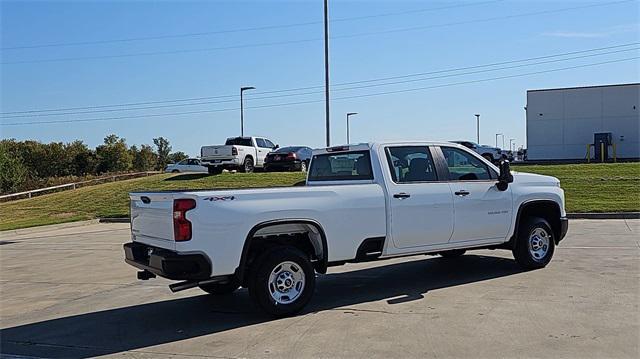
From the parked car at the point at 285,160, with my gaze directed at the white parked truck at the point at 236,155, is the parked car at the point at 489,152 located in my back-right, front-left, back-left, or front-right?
back-right

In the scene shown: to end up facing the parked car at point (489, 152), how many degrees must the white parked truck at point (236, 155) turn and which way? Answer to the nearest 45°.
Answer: approximately 45° to its right

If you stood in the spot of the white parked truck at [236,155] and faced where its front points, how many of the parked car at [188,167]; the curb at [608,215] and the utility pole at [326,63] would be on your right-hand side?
2

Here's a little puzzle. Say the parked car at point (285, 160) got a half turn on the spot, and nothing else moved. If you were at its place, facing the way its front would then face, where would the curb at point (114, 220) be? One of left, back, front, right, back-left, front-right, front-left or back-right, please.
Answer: front

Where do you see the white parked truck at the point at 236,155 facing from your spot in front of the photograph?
facing away from the viewer and to the right of the viewer

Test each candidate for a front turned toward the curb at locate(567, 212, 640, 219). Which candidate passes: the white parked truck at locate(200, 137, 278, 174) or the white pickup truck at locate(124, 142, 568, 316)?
the white pickup truck

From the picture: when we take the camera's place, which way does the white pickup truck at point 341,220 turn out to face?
facing away from the viewer and to the right of the viewer

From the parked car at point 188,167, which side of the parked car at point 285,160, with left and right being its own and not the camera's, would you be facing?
left

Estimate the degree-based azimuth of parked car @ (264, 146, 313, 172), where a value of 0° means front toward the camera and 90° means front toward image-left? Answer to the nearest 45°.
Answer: approximately 225°

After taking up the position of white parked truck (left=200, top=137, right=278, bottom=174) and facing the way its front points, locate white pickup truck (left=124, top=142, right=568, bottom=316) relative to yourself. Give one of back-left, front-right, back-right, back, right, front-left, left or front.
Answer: back-right

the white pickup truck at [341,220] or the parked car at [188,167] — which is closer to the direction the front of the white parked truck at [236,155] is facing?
the parked car

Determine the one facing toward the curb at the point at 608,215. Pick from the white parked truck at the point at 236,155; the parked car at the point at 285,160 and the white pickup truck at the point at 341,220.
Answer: the white pickup truck

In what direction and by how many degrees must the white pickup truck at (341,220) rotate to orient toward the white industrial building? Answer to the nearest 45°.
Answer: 0° — it already faces it
